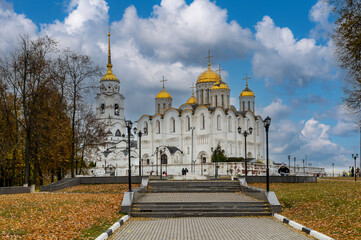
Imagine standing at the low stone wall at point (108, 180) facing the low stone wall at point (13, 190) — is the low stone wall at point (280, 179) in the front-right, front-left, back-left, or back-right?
back-left

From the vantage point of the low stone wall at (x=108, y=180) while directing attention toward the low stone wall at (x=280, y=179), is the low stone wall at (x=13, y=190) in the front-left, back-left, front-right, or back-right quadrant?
back-right

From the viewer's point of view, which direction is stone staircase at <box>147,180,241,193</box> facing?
toward the camera

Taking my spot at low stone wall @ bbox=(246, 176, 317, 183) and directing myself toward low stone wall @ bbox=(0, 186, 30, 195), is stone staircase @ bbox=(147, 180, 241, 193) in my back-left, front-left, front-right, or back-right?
front-left

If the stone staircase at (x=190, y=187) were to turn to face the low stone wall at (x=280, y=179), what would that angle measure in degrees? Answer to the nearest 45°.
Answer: approximately 135° to its left

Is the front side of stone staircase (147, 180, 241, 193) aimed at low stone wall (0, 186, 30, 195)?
no

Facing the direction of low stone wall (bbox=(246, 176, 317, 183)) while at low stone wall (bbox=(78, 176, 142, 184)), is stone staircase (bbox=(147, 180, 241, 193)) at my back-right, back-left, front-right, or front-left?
front-right

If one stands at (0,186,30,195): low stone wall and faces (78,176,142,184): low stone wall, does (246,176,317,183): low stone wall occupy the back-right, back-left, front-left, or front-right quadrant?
front-right

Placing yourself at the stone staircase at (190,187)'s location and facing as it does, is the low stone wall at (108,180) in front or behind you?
behind
